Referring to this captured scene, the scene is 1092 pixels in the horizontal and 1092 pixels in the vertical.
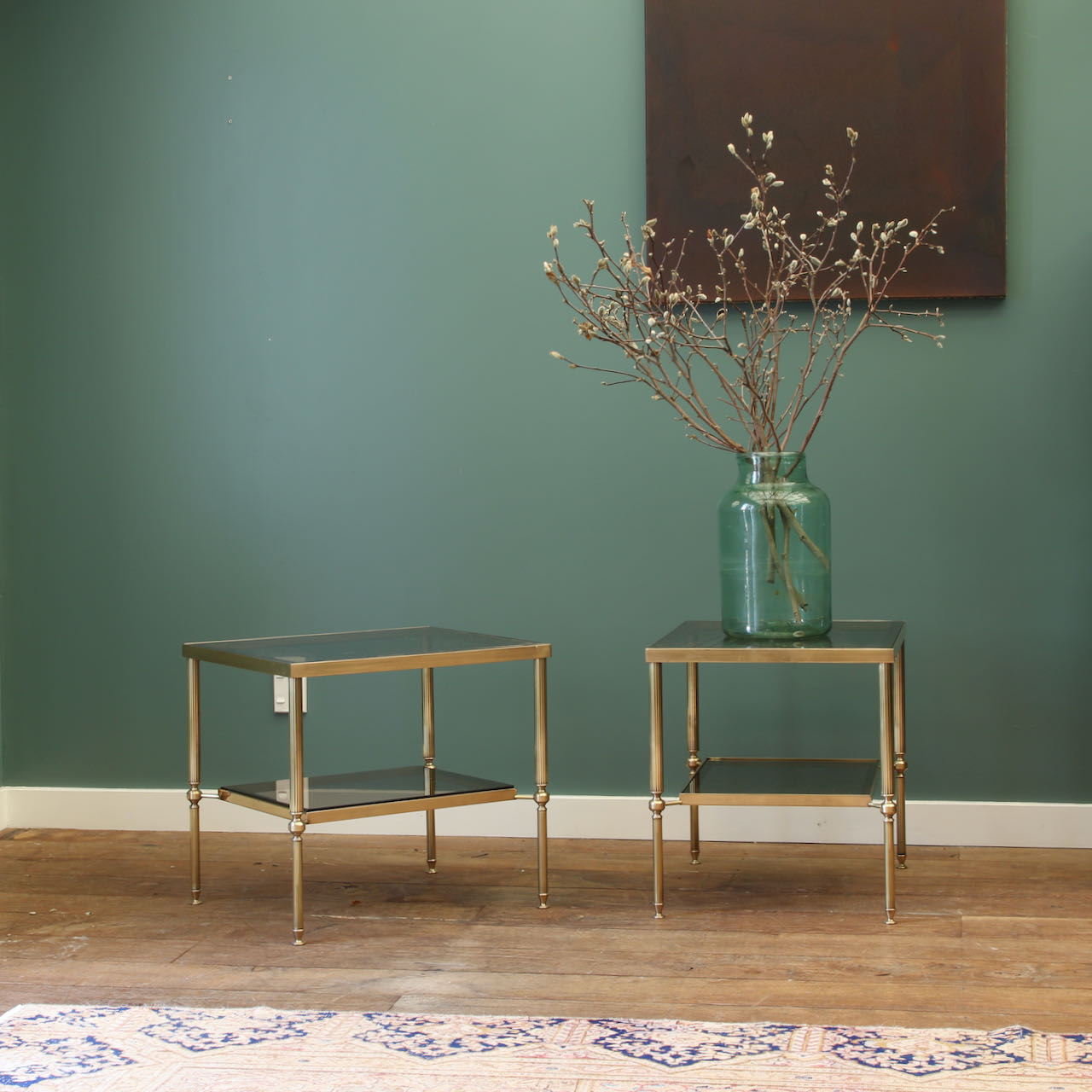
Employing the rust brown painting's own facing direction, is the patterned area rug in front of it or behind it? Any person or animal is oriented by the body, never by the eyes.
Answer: in front

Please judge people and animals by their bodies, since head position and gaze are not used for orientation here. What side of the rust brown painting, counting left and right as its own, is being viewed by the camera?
front
